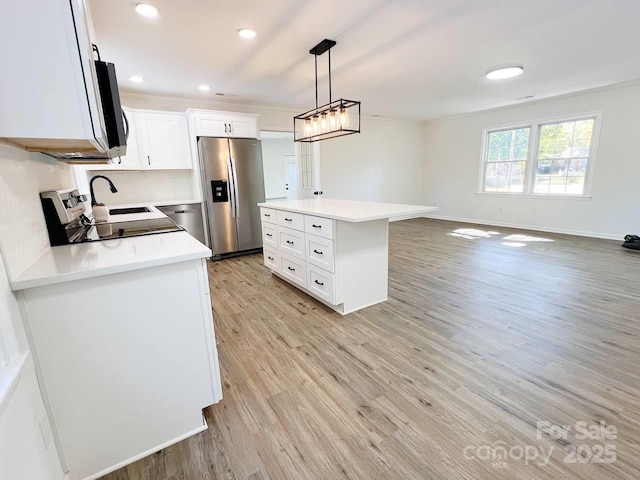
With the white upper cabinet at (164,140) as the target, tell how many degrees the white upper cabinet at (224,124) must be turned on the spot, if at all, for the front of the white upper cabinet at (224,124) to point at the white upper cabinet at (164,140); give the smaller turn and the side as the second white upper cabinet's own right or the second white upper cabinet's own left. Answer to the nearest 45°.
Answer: approximately 90° to the second white upper cabinet's own right

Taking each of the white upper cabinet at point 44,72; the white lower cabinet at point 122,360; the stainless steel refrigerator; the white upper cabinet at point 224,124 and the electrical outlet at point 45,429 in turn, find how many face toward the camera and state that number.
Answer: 2

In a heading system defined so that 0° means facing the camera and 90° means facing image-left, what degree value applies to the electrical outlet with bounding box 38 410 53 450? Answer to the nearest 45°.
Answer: approximately 270°

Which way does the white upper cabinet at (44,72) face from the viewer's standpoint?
to the viewer's right

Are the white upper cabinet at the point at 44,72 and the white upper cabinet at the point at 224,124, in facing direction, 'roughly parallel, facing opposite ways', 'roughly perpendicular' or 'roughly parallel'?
roughly perpendicular

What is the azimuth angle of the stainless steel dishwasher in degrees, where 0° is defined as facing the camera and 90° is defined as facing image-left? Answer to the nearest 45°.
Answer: approximately 0°

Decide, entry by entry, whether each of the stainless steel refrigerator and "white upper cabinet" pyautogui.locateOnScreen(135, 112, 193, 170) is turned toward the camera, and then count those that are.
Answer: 2

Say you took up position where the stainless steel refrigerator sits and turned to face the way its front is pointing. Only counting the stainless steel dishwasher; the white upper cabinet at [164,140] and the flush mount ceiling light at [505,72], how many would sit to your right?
2

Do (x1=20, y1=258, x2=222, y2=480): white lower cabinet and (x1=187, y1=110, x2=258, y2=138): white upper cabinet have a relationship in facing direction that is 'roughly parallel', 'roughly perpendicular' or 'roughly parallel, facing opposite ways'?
roughly perpendicular

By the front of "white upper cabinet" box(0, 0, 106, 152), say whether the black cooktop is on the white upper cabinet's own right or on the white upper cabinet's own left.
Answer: on the white upper cabinet's own left

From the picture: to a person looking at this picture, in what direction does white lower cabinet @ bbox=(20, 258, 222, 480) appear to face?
facing to the right of the viewer

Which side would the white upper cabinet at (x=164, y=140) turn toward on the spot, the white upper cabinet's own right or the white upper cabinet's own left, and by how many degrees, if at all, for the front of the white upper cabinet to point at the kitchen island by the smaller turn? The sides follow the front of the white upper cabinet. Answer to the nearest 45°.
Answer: approximately 45° to the white upper cabinet's own left
